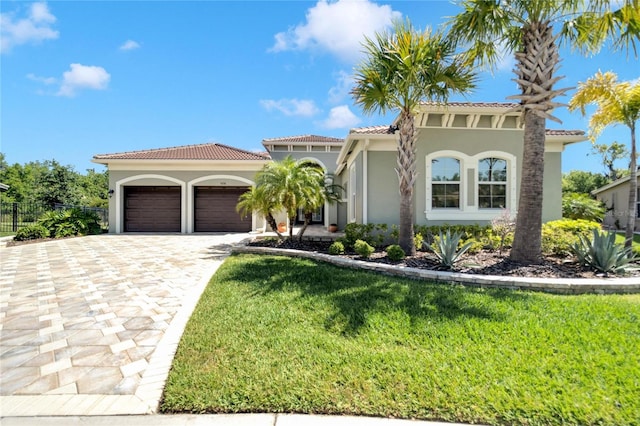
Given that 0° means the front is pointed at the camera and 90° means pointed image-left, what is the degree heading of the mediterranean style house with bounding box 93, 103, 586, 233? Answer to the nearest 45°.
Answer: approximately 0°

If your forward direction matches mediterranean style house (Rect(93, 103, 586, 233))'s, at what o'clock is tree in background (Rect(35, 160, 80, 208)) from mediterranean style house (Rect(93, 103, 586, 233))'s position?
The tree in background is roughly at 4 o'clock from the mediterranean style house.

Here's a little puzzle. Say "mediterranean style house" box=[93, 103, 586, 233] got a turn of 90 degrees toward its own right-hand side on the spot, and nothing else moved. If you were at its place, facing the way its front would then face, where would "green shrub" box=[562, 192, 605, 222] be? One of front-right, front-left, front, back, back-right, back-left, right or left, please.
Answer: back-right

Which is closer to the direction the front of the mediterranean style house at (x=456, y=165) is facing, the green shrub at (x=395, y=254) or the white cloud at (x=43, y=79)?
the green shrub

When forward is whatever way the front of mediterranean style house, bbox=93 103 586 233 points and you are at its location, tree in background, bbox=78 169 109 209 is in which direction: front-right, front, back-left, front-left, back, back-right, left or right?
back-right

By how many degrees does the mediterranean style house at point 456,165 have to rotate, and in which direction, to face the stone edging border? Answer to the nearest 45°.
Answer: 0° — it already faces it

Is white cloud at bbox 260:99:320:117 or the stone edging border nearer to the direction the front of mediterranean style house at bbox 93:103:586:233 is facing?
the stone edging border

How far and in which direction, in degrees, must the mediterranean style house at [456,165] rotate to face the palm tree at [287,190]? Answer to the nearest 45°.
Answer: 0° — it already faces it

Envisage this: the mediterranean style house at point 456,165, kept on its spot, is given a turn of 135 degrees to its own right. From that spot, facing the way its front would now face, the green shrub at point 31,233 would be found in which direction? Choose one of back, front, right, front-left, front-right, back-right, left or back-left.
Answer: front-left

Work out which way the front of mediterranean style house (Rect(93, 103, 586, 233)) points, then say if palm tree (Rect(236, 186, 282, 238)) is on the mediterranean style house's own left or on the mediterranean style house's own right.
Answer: on the mediterranean style house's own right

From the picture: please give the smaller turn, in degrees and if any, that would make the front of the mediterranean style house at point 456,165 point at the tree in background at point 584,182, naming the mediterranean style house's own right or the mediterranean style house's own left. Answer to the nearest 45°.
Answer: approximately 135° to the mediterranean style house's own left

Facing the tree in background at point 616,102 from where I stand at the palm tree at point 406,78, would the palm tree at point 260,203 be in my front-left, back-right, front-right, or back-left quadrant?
back-left
